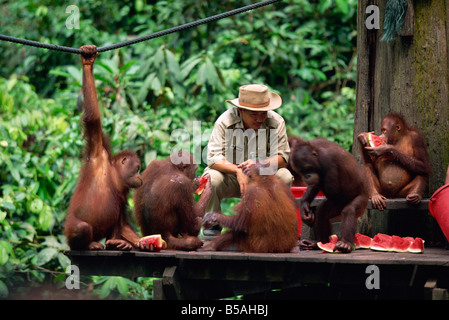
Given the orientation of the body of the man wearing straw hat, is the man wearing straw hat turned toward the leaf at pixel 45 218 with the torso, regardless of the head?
no

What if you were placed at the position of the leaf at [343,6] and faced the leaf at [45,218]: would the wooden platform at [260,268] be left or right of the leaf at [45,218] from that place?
left

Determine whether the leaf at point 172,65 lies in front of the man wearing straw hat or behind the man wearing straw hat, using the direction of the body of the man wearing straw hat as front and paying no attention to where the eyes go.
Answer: behind

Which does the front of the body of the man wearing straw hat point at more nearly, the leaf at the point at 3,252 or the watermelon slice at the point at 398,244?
the watermelon slice

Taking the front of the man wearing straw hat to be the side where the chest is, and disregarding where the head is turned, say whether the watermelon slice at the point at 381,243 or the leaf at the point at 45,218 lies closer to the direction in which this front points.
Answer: the watermelon slice

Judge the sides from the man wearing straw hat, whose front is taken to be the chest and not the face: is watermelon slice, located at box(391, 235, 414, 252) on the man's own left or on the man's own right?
on the man's own left

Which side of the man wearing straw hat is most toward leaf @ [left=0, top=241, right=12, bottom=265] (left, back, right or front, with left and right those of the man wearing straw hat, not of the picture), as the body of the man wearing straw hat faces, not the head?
right

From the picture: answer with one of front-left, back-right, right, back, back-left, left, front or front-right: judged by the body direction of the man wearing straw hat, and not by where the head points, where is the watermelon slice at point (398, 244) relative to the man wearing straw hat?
front-left

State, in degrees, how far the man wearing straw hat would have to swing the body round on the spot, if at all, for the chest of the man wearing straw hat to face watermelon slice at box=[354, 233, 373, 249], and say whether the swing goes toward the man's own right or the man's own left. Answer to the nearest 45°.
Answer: approximately 45° to the man's own left

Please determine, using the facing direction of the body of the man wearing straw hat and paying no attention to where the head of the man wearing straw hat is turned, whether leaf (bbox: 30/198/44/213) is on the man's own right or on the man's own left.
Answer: on the man's own right

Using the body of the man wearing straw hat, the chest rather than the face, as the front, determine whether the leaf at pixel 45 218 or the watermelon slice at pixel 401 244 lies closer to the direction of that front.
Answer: the watermelon slice

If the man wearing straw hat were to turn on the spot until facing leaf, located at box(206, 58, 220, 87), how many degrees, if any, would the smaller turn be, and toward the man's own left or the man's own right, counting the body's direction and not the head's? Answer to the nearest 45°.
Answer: approximately 180°

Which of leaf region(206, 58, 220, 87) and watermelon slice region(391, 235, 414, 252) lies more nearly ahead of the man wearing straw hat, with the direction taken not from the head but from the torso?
the watermelon slice

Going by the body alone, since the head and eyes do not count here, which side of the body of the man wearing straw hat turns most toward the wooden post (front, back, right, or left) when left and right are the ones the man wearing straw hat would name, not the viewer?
left
